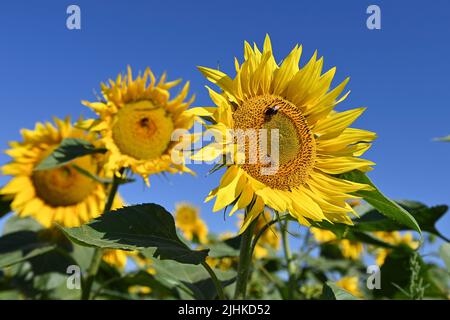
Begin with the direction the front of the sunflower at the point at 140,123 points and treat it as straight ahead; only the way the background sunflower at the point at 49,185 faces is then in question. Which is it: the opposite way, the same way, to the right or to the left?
the same way

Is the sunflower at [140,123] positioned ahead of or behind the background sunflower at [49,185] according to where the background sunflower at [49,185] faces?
ahead

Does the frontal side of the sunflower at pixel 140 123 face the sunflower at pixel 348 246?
no

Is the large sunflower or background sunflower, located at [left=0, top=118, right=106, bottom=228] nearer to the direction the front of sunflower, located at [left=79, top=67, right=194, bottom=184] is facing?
the large sunflower

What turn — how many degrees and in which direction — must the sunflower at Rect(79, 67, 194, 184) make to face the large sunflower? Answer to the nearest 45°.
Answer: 0° — it already faces it

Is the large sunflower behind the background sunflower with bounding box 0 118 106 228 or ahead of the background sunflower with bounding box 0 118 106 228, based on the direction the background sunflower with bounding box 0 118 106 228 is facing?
ahead

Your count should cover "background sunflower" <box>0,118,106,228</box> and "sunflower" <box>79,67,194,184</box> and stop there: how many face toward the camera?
2

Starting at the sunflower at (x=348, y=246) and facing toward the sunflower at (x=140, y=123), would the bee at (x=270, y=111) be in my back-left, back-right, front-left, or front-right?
front-left

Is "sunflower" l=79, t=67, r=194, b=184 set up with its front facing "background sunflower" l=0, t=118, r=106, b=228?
no

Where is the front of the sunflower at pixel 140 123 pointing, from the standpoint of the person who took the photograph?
facing the viewer

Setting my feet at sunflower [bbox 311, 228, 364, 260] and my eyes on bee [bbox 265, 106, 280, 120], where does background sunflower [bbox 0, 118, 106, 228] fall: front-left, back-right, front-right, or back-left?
front-right

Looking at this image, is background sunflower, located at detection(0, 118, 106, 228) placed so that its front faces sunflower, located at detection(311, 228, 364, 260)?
no

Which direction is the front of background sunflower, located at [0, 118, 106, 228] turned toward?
toward the camera
